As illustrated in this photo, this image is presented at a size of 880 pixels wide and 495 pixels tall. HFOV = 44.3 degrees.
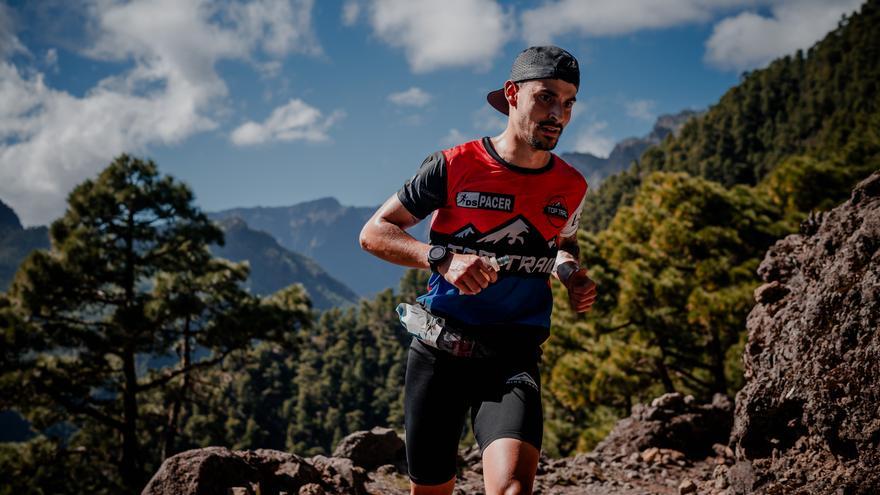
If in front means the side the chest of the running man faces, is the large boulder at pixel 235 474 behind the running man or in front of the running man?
behind

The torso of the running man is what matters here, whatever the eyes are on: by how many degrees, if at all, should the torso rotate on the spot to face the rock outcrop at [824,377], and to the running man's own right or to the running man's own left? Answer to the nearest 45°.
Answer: approximately 90° to the running man's own left

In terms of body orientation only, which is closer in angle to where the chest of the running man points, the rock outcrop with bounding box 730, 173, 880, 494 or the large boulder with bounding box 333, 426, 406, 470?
the rock outcrop

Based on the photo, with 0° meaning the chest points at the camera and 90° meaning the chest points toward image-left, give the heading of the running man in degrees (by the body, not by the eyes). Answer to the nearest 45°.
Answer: approximately 315°
